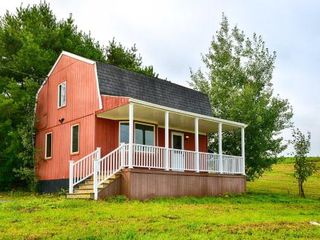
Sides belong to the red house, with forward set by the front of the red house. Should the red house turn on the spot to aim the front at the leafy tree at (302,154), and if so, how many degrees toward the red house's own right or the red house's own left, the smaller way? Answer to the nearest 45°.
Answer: approximately 90° to the red house's own left

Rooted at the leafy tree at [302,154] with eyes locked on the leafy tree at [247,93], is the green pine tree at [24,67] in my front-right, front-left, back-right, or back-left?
front-left

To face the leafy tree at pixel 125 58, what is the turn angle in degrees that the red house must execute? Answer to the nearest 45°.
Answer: approximately 135° to its left

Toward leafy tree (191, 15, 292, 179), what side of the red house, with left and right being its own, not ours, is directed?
left
